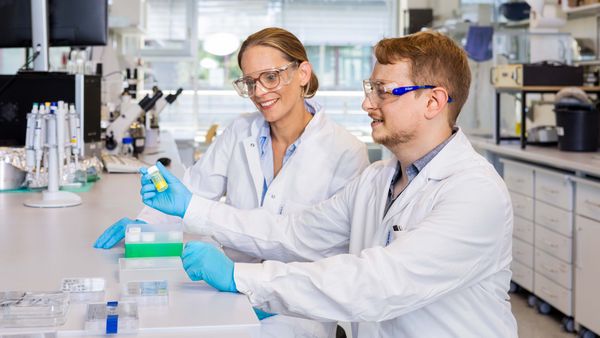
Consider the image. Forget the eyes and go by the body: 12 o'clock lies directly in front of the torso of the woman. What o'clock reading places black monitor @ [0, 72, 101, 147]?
The black monitor is roughly at 3 o'clock from the woman.

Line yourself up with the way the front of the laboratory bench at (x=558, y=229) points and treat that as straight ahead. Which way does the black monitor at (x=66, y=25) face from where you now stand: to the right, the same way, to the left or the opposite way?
to the left

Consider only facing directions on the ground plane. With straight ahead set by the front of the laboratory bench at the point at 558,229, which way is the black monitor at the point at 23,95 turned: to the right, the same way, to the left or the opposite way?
to the left

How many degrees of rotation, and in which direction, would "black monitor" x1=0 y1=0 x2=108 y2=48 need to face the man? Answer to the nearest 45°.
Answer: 0° — it already faces them

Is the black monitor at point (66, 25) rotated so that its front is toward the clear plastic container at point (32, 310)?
yes
